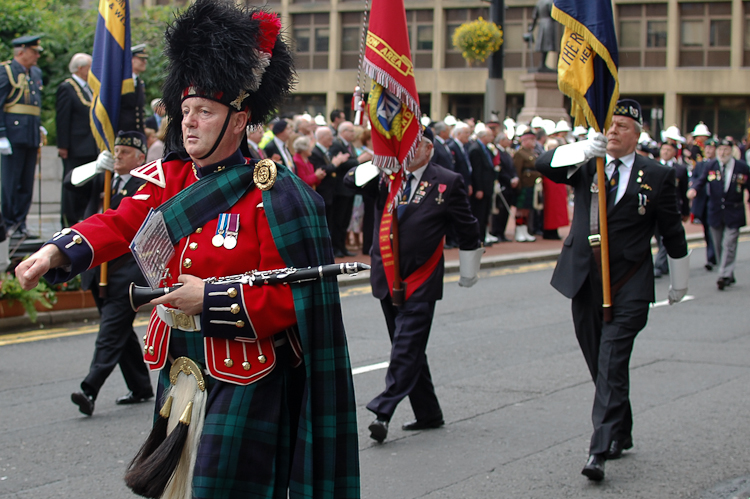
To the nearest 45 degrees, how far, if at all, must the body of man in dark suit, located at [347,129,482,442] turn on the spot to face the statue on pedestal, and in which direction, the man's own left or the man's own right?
approximately 135° to the man's own right

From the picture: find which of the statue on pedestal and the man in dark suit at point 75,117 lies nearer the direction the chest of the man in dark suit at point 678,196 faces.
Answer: the man in dark suit

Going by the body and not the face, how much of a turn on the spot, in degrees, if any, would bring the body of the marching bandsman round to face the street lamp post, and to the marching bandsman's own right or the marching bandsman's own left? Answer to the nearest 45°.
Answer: approximately 135° to the marching bandsman's own right

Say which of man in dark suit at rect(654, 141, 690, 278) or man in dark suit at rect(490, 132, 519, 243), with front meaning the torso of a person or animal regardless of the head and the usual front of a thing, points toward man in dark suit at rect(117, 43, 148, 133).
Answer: man in dark suit at rect(654, 141, 690, 278)

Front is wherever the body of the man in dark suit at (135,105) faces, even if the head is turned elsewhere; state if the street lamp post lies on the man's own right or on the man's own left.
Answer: on the man's own left

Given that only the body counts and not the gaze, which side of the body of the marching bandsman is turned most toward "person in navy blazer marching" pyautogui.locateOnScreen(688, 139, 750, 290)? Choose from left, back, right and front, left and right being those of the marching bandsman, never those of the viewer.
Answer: back

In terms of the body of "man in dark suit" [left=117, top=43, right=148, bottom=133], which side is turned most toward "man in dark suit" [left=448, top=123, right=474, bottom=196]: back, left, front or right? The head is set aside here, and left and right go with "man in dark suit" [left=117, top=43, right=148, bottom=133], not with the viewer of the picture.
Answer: left

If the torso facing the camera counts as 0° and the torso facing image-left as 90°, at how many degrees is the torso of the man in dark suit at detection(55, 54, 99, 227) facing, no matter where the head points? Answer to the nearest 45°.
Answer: approximately 315°

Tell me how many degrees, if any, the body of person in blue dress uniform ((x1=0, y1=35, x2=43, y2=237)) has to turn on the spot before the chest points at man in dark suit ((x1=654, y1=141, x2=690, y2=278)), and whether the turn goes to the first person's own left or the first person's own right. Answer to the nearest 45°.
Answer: approximately 45° to the first person's own left

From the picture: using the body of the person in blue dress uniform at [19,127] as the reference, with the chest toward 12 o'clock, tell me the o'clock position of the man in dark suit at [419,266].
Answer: the man in dark suit at [419,266] is roughly at 1 o'clock from the person in blue dress uniform at [19,127].
